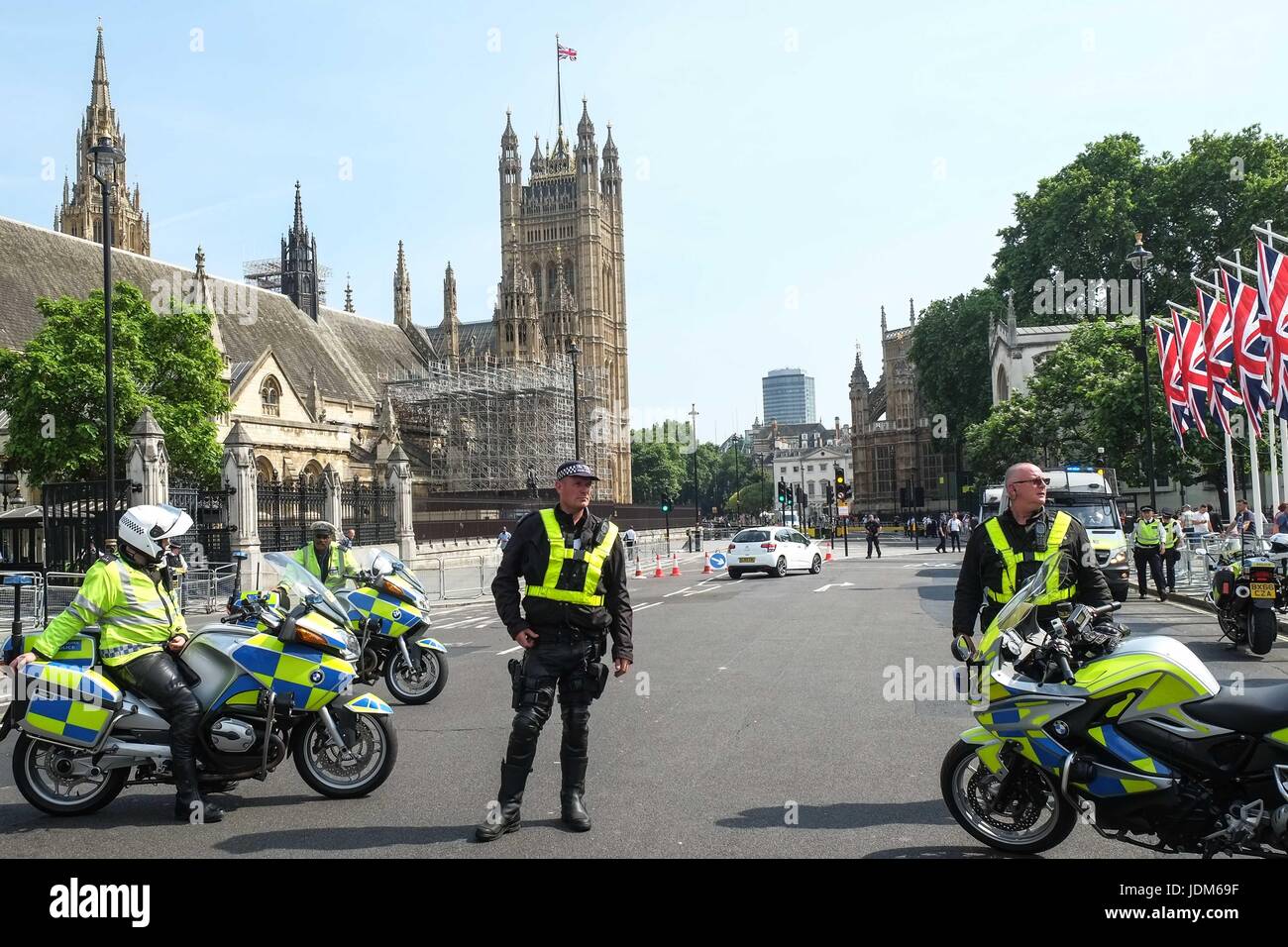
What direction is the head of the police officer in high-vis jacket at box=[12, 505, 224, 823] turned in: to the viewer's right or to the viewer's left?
to the viewer's right

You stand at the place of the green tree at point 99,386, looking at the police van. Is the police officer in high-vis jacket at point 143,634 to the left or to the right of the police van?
right

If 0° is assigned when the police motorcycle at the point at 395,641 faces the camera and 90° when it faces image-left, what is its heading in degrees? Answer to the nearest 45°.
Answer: approximately 315°

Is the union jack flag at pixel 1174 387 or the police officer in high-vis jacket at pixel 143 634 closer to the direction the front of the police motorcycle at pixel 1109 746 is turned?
the police officer in high-vis jacket

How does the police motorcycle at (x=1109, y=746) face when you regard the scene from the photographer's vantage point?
facing to the left of the viewer

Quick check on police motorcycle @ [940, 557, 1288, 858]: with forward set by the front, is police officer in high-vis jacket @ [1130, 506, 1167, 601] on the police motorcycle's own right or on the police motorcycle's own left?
on the police motorcycle's own right

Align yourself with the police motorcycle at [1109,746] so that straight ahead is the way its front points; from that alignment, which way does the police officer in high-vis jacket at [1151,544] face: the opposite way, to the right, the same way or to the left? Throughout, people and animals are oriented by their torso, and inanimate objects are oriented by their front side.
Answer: to the left

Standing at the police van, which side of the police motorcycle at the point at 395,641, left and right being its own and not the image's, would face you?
left
